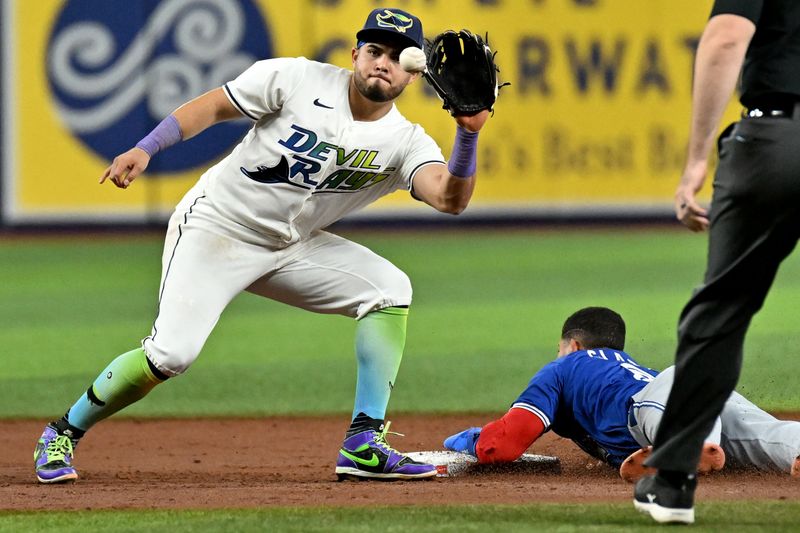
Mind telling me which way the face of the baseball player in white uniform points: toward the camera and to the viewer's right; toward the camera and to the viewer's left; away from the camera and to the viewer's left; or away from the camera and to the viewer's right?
toward the camera and to the viewer's right

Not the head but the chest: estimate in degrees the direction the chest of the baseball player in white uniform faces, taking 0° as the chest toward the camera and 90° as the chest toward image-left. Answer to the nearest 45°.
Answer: approximately 0°
